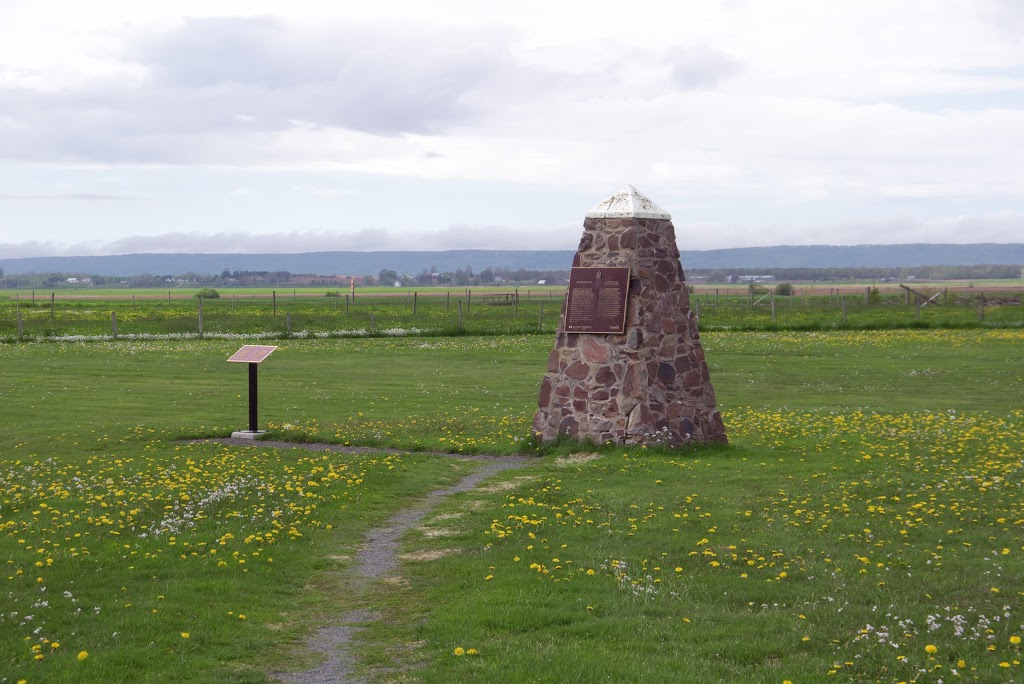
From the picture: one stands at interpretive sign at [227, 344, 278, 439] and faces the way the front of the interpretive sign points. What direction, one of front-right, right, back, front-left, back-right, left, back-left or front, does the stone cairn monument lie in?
left

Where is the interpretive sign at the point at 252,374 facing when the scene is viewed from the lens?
facing the viewer and to the left of the viewer
